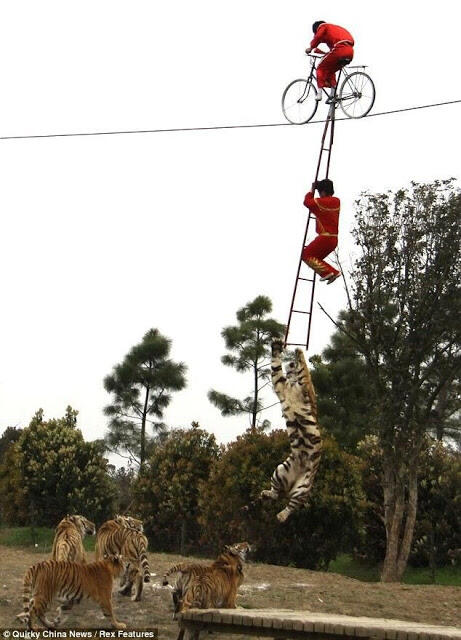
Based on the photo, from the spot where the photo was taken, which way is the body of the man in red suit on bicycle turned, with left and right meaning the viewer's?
facing to the left of the viewer

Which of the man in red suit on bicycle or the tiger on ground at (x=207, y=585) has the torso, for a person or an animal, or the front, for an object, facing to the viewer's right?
the tiger on ground

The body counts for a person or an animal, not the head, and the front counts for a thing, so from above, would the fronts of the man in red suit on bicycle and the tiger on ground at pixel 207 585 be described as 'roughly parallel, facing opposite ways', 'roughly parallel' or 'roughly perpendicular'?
roughly parallel, facing opposite ways

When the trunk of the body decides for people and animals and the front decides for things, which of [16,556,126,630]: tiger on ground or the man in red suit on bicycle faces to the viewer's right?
the tiger on ground

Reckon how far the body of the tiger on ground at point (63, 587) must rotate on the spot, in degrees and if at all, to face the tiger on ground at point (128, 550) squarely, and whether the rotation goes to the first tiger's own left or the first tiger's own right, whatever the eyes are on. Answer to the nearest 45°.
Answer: approximately 45° to the first tiger's own left

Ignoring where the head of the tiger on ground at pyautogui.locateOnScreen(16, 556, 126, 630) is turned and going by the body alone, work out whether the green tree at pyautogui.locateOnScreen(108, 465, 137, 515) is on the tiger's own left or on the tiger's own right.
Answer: on the tiger's own left

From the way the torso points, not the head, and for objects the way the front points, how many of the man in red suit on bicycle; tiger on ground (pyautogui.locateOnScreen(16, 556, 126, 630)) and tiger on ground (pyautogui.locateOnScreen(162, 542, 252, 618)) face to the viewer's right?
2

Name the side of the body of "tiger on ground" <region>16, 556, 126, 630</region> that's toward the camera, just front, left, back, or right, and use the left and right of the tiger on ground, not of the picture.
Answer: right

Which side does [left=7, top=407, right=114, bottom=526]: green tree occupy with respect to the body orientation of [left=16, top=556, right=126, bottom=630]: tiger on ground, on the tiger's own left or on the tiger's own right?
on the tiger's own left

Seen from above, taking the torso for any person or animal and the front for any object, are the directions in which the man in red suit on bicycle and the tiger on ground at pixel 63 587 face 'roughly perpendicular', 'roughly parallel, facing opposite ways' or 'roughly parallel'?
roughly parallel, facing opposite ways

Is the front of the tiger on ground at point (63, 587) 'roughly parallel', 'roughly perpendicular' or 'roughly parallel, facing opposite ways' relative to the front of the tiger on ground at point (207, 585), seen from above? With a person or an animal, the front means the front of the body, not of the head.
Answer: roughly parallel

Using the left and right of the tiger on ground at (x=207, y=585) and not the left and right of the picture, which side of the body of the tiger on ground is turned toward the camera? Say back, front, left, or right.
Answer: right
